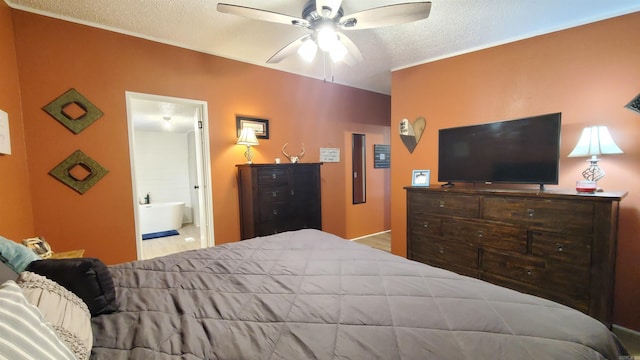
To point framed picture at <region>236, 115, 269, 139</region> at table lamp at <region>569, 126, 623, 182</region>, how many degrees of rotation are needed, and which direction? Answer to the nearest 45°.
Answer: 0° — it already faces it

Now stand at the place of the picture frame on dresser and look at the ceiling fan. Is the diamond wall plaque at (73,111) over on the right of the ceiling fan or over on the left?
right

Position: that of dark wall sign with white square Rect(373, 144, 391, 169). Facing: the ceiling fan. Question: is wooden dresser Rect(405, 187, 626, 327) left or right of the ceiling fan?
left

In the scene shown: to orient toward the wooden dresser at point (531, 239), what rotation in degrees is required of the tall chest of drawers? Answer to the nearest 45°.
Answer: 0° — it already faces it

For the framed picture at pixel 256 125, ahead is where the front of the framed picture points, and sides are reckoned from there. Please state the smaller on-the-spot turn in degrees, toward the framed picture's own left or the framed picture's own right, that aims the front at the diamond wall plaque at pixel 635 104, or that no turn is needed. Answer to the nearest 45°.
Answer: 0° — it already faces it

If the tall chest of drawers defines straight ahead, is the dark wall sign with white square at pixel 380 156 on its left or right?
on its left

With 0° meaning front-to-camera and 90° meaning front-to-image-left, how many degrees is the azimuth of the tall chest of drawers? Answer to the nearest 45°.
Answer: approximately 315°

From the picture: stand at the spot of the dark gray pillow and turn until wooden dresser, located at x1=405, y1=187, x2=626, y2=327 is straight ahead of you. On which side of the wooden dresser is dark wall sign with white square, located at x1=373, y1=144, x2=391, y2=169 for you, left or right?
left
